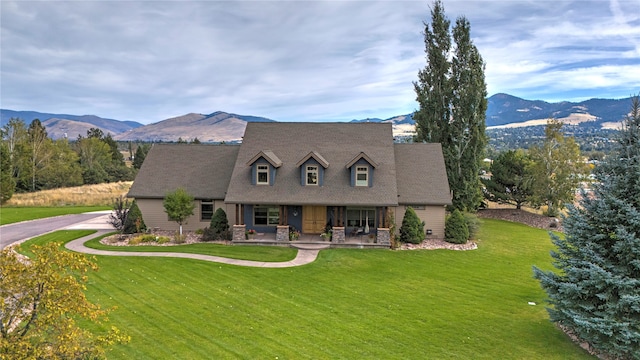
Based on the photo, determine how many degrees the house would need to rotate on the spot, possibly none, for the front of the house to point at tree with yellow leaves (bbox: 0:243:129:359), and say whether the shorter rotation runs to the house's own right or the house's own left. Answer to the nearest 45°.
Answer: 0° — it already faces it

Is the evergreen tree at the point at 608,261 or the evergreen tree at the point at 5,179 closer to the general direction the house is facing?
the evergreen tree at the point at 608,261

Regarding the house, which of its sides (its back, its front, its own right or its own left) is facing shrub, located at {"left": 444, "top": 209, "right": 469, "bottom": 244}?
left

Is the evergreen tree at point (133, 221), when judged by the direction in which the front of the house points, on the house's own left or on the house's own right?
on the house's own right

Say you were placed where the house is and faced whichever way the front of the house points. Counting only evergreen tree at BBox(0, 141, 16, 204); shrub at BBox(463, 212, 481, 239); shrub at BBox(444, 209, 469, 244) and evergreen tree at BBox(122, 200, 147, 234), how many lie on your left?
2

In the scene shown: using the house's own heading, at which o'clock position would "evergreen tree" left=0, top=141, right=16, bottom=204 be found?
The evergreen tree is roughly at 4 o'clock from the house.

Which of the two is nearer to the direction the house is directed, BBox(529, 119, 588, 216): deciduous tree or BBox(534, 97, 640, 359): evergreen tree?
the evergreen tree

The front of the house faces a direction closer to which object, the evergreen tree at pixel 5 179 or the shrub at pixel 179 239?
the shrub

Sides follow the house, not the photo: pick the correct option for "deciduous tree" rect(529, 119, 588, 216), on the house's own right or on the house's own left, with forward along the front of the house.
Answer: on the house's own left

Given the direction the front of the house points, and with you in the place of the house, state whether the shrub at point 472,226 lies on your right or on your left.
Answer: on your left

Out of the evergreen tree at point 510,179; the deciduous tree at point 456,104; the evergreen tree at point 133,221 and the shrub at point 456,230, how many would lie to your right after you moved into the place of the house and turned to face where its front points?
1

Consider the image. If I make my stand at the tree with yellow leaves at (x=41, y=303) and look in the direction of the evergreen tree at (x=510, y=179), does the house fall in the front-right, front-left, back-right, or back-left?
front-left

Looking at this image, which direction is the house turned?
toward the camera
